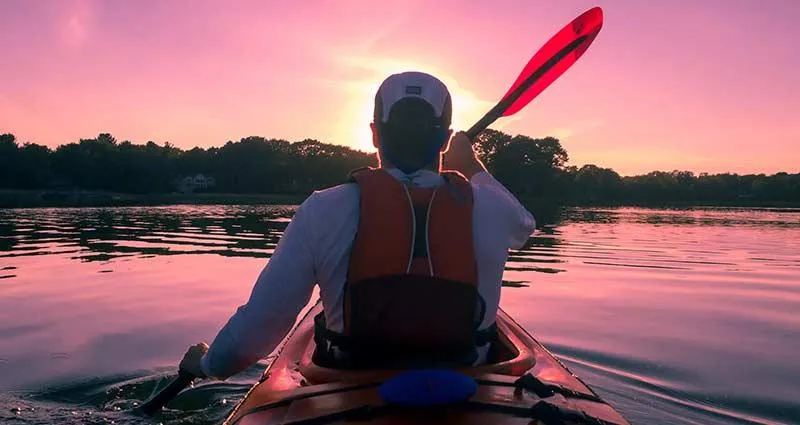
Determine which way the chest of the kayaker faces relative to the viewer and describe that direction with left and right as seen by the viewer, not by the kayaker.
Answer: facing away from the viewer

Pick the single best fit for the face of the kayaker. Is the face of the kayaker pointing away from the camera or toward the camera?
away from the camera
